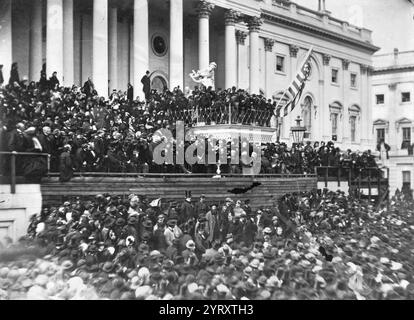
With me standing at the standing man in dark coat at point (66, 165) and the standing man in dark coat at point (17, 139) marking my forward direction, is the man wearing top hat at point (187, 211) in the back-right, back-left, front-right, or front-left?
back-left

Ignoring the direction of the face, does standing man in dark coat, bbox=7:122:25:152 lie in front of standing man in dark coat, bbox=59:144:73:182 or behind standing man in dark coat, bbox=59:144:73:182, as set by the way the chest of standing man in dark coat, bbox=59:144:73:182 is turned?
behind

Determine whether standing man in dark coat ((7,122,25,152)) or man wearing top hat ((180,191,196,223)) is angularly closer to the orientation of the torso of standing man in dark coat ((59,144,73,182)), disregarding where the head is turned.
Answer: the man wearing top hat
